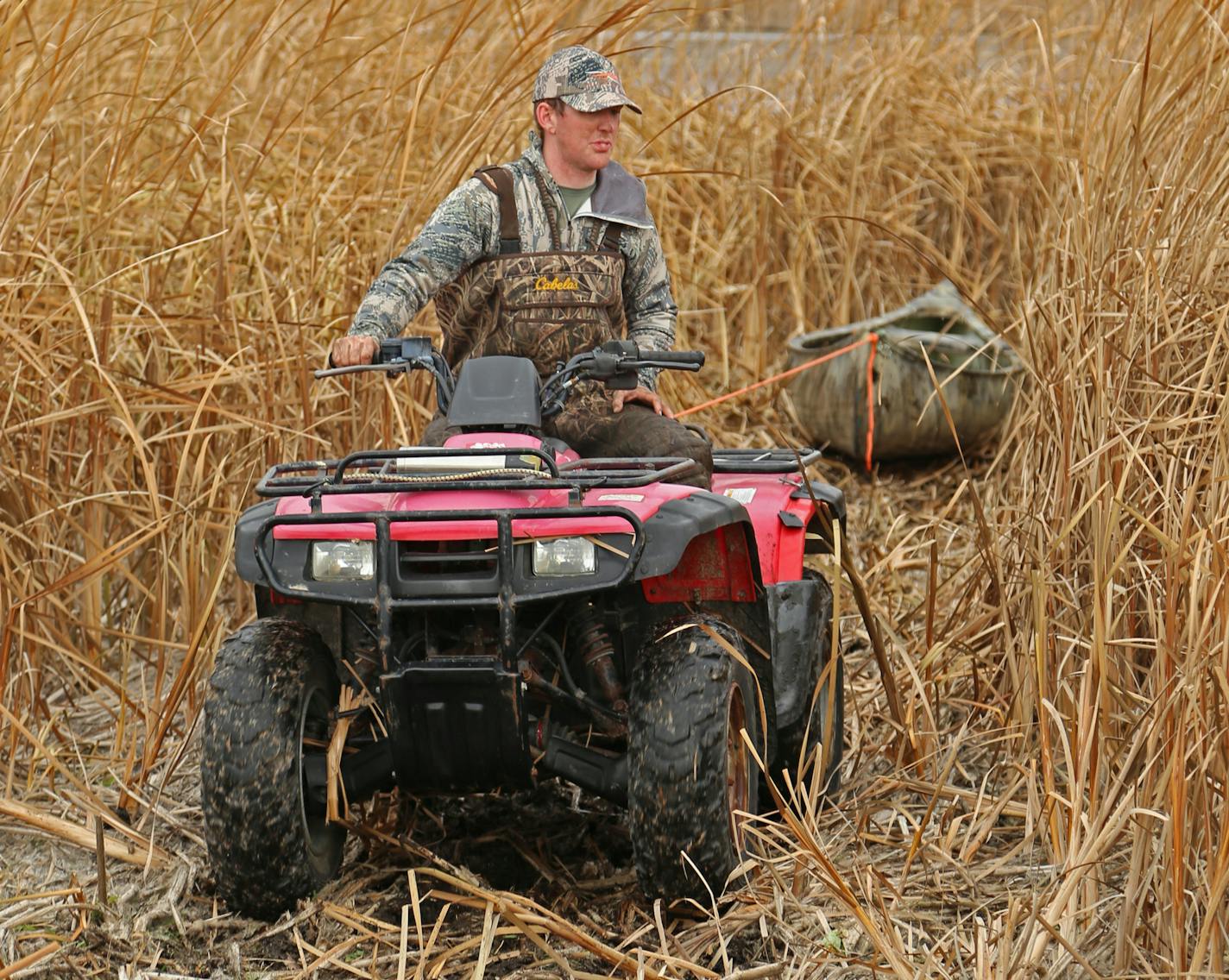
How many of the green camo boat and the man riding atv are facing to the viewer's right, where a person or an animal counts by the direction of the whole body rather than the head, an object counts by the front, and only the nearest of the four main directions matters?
0

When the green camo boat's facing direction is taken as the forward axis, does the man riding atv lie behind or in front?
in front

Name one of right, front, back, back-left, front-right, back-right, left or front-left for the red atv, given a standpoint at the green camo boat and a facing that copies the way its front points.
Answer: front-left

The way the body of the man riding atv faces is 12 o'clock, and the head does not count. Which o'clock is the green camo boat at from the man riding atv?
The green camo boat is roughly at 7 o'clock from the man riding atv.

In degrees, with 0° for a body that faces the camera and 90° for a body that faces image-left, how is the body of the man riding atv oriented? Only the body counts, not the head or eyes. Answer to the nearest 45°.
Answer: approximately 0°

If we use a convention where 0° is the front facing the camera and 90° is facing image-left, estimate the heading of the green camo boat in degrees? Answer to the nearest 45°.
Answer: approximately 45°
